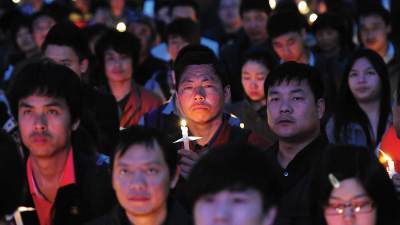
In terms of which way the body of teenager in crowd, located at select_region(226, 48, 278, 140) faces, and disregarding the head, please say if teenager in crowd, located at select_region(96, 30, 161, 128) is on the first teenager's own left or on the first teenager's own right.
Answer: on the first teenager's own right

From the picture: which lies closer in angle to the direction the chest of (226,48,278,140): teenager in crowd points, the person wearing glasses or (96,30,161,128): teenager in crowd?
the person wearing glasses

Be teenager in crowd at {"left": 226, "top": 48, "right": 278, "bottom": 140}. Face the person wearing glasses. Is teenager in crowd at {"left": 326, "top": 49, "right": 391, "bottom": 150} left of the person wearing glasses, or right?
left

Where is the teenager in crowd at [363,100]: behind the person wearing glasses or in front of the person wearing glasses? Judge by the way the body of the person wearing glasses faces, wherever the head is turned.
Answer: behind

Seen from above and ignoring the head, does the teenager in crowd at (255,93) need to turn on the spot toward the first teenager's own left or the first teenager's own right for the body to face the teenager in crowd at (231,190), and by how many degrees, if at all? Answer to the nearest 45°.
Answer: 0° — they already face them

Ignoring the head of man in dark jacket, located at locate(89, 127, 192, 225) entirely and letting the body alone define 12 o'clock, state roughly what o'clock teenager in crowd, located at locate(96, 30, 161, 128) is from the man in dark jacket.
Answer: The teenager in crowd is roughly at 6 o'clock from the man in dark jacket.

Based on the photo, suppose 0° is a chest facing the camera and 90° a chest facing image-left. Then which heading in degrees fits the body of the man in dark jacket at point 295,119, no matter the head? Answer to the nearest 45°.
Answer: approximately 45°

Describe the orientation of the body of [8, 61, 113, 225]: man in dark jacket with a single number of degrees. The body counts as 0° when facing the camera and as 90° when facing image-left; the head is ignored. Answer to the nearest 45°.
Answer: approximately 45°

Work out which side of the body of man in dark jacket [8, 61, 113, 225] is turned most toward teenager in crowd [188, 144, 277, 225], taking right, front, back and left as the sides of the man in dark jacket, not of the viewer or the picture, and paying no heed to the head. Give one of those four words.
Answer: left

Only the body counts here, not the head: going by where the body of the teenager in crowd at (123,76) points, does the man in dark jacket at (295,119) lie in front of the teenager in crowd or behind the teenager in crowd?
in front

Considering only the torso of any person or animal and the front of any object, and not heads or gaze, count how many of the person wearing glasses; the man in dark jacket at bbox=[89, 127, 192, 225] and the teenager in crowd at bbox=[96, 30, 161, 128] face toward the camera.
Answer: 3
